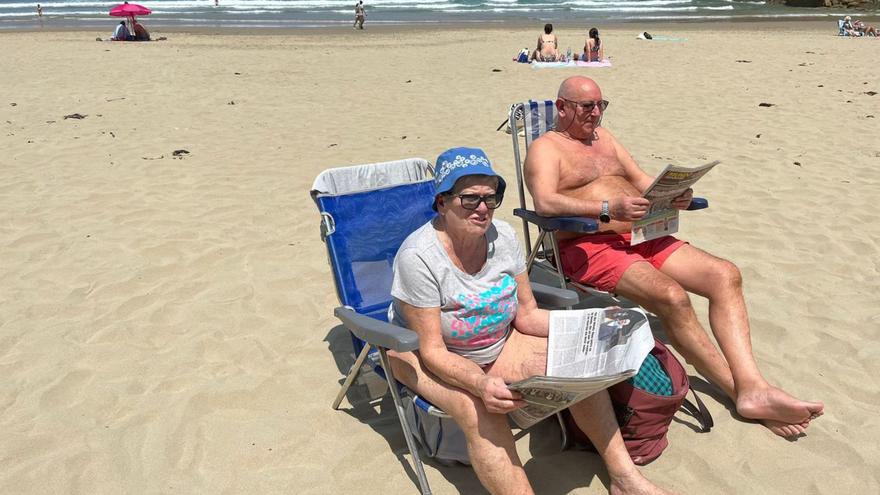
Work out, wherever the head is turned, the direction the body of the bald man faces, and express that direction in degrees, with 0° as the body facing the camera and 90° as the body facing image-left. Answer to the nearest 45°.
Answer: approximately 315°

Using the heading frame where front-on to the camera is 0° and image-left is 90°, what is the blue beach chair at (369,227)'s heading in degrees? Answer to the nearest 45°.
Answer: approximately 315°

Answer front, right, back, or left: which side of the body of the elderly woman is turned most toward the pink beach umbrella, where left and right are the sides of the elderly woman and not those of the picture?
back

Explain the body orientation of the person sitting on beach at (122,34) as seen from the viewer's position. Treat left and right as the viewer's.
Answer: facing away from the viewer

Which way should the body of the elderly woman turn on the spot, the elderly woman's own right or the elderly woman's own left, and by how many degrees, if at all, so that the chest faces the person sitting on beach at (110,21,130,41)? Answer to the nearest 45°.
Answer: approximately 180°

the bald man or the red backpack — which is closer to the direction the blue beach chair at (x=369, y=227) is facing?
the red backpack

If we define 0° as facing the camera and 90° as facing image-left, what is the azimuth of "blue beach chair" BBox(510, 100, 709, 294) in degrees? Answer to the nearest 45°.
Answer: approximately 315°

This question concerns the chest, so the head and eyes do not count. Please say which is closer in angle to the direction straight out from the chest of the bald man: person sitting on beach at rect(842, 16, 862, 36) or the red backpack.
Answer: the red backpack
